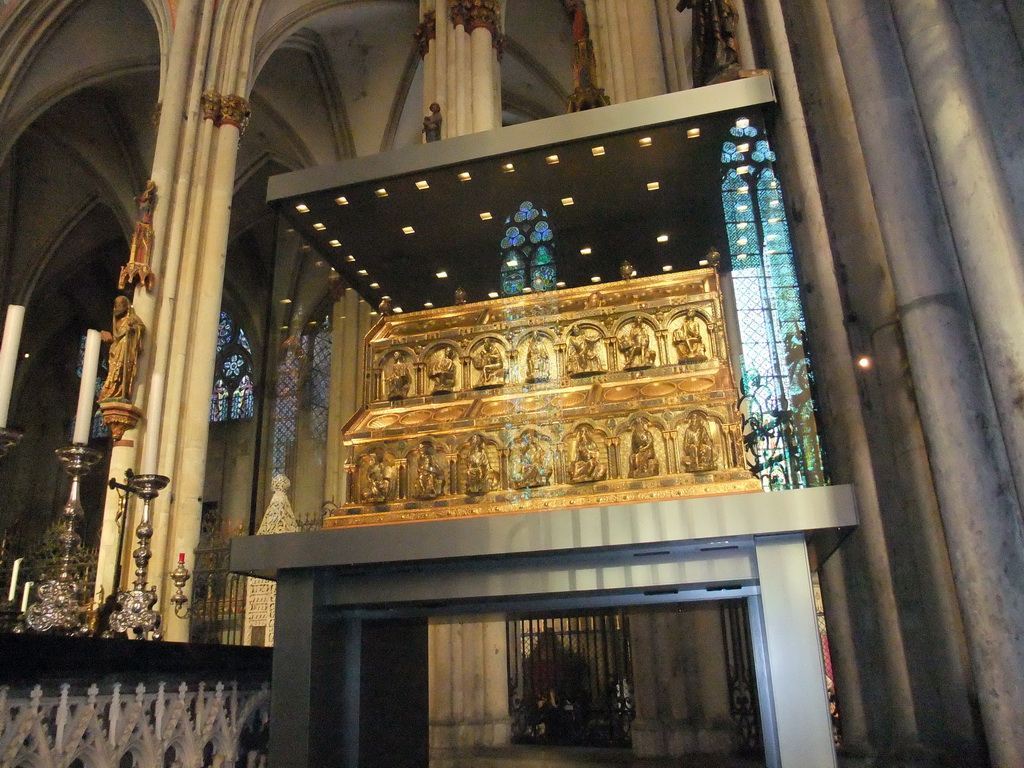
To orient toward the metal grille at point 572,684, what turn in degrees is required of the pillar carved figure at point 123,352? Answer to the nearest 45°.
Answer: approximately 90° to its left

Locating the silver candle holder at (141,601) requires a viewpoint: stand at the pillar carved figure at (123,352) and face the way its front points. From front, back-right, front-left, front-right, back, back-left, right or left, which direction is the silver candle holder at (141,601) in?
front-left

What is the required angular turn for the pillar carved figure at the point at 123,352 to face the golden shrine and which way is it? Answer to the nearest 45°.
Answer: approximately 45° to its left

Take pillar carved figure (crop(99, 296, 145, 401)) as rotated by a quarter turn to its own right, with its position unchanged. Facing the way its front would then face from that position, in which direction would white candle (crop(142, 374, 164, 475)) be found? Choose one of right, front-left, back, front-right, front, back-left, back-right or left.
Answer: back-left

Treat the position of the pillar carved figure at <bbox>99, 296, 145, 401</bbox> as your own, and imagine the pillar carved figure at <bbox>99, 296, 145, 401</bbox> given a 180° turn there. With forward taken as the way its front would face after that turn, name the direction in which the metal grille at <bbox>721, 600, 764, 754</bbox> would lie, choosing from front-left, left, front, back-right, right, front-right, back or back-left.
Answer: right

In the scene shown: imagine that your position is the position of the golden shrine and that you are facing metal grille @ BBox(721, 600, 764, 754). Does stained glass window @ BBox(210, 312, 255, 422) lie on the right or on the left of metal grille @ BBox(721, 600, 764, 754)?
left

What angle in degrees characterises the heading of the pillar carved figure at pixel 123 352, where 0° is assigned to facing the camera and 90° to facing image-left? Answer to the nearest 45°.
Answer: approximately 45°
